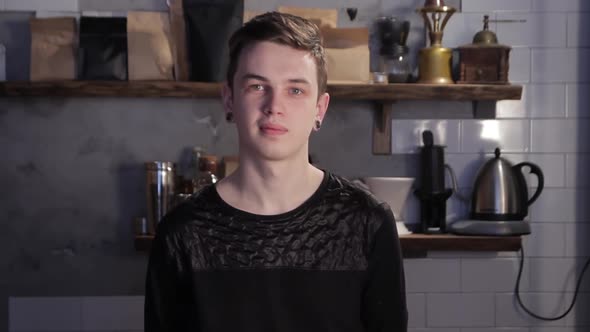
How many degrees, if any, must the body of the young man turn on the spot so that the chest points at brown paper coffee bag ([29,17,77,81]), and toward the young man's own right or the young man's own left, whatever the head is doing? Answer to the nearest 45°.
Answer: approximately 135° to the young man's own right

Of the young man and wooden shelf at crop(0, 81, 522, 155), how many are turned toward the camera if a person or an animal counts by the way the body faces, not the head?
2

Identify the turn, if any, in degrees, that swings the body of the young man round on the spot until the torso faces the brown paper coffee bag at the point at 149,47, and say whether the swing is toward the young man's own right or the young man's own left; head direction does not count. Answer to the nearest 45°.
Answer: approximately 180°

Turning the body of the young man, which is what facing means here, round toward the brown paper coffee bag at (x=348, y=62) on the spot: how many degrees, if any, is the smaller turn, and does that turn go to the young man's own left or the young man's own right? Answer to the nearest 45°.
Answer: approximately 180°

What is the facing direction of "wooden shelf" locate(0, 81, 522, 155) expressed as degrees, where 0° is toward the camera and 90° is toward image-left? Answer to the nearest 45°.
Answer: approximately 0°

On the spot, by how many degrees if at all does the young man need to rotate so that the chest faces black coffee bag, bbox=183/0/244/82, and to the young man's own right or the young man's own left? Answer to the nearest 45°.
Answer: approximately 180°

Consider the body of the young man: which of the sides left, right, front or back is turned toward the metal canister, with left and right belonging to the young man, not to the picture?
back
